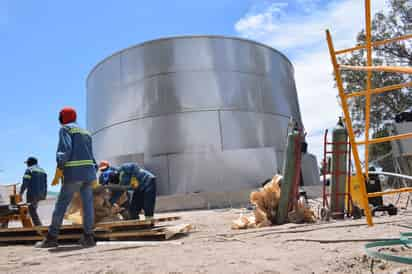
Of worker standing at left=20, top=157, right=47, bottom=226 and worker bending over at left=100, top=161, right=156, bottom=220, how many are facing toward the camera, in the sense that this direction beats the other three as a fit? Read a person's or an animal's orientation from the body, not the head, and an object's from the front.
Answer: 0

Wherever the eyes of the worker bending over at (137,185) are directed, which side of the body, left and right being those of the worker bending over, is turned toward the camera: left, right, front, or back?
left

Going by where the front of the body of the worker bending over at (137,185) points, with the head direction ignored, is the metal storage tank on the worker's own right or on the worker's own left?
on the worker's own right

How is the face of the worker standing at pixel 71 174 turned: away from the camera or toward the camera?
away from the camera

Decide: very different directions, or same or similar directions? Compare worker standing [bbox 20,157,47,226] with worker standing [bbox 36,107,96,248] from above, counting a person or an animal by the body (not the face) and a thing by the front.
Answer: same or similar directions

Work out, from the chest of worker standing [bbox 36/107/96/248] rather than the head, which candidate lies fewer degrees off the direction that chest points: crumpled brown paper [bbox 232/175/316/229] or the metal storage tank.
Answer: the metal storage tank

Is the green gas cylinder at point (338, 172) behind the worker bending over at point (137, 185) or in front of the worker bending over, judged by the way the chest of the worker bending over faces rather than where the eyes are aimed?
behind

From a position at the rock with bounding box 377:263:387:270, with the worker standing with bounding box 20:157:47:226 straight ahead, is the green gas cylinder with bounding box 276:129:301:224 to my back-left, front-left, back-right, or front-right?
front-right

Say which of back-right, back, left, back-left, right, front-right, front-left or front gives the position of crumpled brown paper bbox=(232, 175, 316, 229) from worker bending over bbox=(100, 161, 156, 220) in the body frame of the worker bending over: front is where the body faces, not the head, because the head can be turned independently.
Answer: back-left
